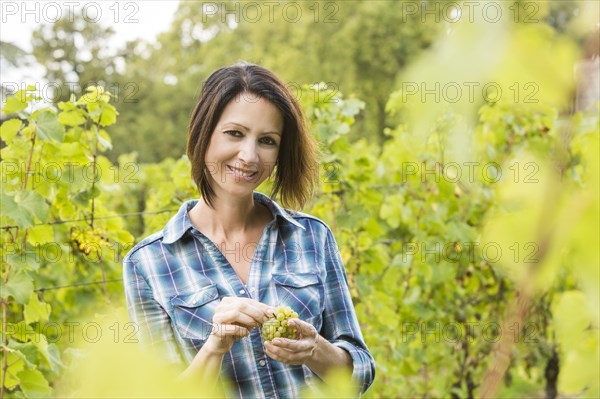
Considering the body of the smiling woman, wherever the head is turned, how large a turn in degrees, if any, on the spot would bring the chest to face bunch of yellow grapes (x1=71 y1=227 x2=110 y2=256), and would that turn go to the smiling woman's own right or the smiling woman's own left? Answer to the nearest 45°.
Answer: approximately 135° to the smiling woman's own right

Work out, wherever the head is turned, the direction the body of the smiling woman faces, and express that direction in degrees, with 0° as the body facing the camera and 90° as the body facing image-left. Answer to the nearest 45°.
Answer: approximately 0°
